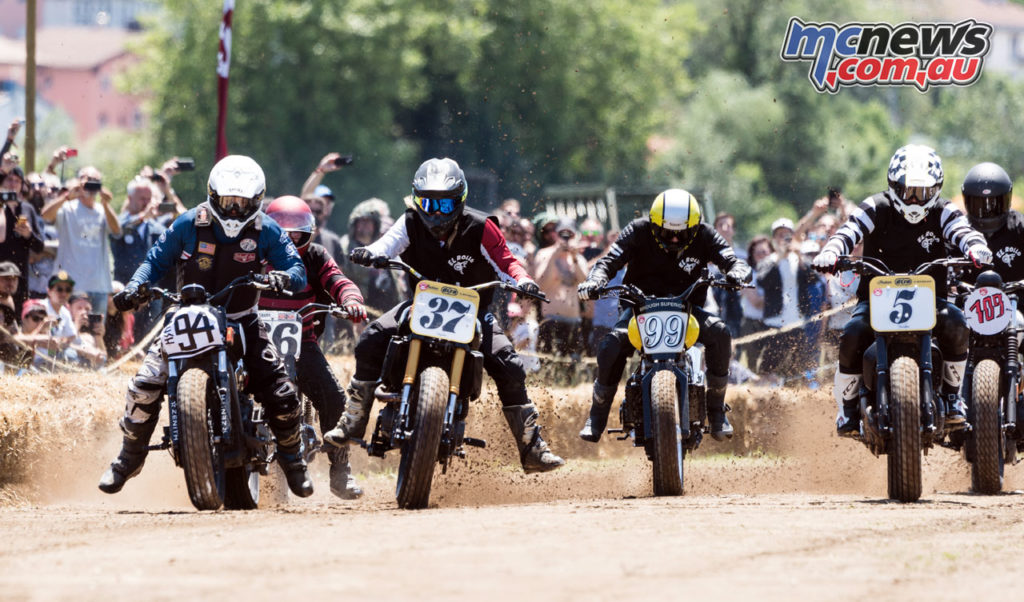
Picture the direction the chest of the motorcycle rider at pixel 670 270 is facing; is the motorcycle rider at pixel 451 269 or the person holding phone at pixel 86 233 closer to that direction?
the motorcycle rider

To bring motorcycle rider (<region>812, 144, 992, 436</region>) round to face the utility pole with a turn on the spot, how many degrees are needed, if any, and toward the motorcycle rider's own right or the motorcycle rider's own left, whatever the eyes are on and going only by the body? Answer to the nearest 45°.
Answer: approximately 135° to the motorcycle rider's own right

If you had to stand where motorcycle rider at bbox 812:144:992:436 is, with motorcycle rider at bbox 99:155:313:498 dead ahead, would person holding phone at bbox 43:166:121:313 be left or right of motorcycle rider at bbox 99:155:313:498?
right

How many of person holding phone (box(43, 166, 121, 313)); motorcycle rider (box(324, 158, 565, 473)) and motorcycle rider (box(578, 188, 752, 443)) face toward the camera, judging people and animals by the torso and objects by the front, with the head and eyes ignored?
3

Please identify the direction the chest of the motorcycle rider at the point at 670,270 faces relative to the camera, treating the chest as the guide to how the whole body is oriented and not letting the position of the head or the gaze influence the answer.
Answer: toward the camera

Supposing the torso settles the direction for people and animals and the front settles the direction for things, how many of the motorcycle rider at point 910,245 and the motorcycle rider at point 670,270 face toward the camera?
2

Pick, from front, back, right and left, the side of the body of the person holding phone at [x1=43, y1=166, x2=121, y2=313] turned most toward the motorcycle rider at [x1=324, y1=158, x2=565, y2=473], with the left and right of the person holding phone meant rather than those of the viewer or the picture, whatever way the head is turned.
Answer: front

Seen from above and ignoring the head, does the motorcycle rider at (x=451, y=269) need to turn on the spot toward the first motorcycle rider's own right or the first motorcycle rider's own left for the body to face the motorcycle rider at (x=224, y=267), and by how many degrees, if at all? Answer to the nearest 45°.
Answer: approximately 90° to the first motorcycle rider's own right

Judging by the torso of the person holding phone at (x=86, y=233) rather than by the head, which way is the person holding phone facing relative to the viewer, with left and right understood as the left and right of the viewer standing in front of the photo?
facing the viewer

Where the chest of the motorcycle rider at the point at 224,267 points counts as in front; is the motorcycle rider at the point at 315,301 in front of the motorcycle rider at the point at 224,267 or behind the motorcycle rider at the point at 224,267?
behind

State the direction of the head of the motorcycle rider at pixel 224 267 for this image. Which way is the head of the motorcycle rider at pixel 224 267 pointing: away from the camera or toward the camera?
toward the camera

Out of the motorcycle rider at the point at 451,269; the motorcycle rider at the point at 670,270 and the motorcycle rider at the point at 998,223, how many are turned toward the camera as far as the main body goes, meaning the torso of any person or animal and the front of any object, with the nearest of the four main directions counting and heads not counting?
3

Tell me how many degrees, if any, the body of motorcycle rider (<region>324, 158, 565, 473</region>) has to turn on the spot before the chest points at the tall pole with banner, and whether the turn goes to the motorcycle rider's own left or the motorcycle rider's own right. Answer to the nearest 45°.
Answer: approximately 180°

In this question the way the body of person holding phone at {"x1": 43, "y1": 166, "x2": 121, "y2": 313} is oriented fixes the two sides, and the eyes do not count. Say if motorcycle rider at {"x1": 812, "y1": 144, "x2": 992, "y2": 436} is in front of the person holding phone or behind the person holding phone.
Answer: in front

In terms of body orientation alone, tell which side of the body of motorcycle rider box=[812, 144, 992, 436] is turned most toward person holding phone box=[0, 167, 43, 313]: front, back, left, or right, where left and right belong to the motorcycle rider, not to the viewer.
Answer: right
